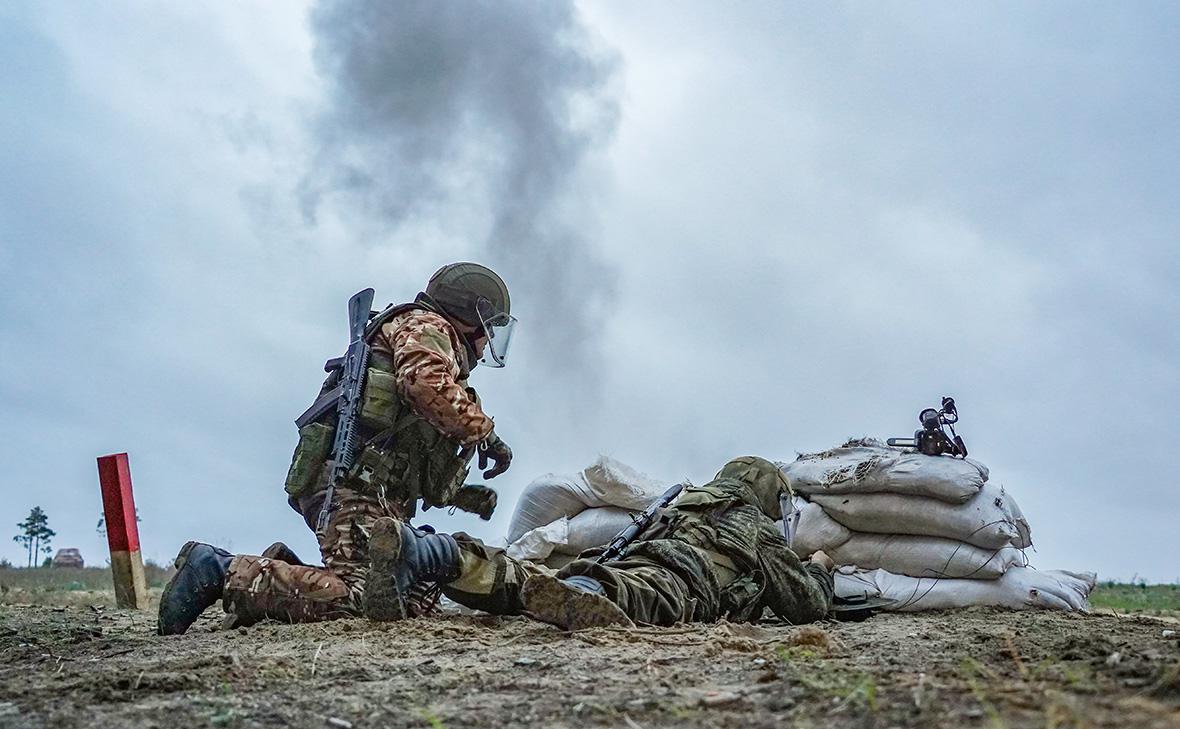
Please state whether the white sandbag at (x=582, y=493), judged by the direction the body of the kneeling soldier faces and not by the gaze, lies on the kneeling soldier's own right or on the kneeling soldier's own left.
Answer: on the kneeling soldier's own left

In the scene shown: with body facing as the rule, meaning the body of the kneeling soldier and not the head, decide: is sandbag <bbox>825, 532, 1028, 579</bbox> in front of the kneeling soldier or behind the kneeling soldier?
in front

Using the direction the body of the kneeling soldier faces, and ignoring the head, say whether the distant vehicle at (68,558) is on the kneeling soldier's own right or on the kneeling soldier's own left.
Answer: on the kneeling soldier's own left

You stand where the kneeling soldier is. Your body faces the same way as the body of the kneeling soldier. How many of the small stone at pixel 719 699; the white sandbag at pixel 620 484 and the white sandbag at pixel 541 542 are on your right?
1

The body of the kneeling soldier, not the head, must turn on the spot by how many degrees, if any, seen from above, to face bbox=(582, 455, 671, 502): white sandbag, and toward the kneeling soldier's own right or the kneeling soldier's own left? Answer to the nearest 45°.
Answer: approximately 45° to the kneeling soldier's own left

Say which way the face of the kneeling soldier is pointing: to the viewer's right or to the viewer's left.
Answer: to the viewer's right

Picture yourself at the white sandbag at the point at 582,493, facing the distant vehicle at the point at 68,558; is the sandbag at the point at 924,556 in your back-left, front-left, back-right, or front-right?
back-right

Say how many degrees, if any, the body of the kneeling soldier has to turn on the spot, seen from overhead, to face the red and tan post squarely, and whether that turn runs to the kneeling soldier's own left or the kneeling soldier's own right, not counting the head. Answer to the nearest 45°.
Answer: approximately 135° to the kneeling soldier's own left

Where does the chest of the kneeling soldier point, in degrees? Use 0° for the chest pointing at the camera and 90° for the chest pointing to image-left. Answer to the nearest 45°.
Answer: approximately 270°

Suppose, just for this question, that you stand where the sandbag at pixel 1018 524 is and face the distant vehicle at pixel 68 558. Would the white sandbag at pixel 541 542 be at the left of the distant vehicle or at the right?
left

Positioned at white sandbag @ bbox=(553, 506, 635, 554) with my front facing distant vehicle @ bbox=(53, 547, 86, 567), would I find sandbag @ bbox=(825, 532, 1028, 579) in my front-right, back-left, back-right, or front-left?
back-right

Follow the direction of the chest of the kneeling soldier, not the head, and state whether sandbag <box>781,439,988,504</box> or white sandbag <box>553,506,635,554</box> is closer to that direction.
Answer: the sandbag
